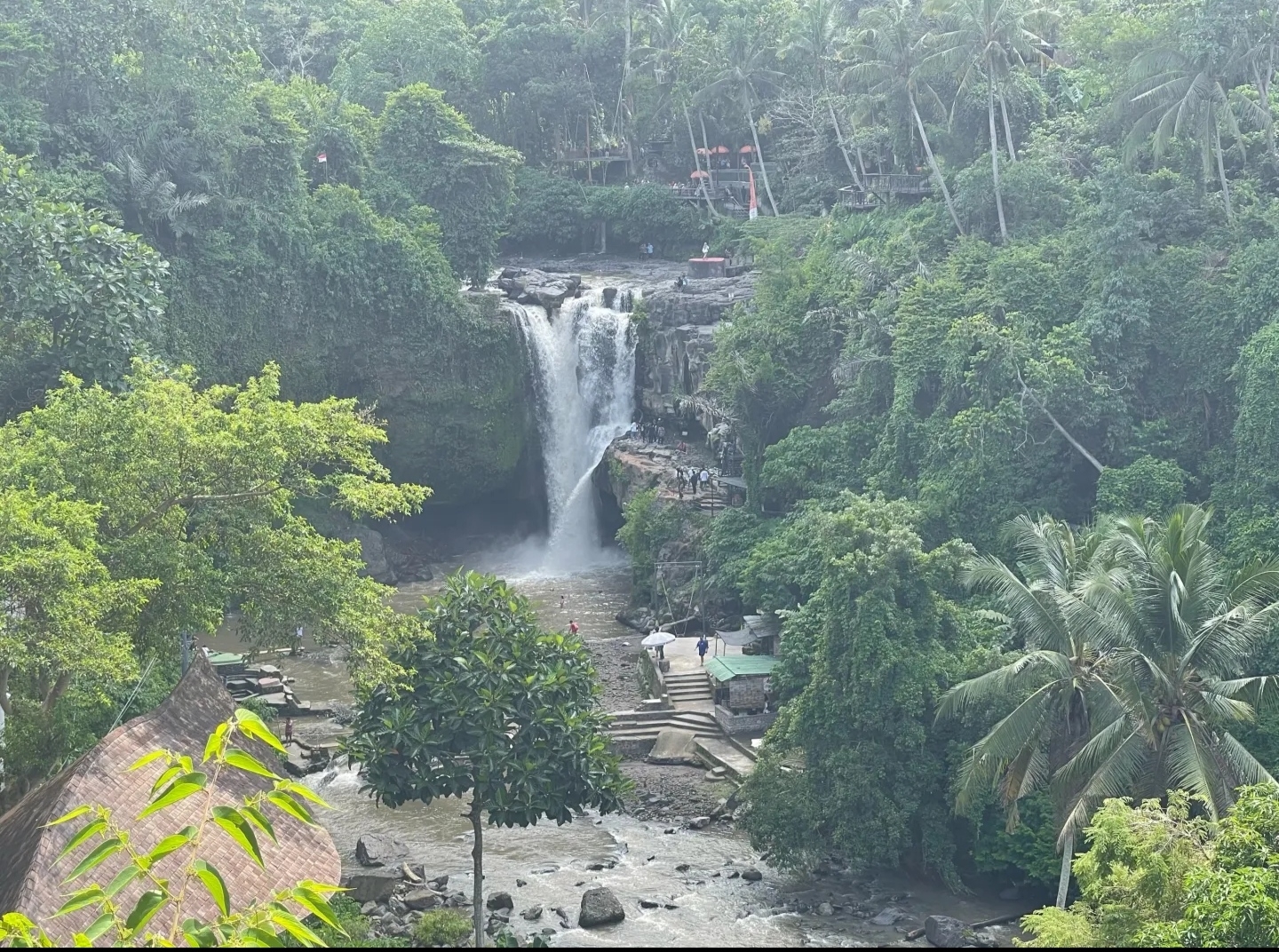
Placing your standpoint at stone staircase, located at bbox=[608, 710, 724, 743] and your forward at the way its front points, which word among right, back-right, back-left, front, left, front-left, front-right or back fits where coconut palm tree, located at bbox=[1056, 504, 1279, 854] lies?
front-left

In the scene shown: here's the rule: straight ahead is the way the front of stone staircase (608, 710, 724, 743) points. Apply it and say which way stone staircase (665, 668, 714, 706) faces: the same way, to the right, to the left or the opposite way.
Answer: the same way

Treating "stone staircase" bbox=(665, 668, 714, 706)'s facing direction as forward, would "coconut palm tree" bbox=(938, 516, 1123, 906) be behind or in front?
in front

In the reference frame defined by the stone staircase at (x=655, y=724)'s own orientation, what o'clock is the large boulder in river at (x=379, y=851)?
The large boulder in river is roughly at 1 o'clock from the stone staircase.

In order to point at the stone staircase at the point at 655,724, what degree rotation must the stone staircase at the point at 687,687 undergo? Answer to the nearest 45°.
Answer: approximately 45° to its right

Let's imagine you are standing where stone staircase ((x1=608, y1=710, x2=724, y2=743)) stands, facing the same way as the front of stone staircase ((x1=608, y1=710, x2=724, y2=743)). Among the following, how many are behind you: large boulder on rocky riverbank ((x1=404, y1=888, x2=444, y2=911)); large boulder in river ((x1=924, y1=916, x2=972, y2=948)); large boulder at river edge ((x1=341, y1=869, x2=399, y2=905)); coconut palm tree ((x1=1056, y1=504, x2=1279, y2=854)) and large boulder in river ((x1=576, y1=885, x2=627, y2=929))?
0

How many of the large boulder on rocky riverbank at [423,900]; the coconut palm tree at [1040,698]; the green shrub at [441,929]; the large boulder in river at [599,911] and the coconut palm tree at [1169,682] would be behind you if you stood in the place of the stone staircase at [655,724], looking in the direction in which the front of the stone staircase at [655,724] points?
0

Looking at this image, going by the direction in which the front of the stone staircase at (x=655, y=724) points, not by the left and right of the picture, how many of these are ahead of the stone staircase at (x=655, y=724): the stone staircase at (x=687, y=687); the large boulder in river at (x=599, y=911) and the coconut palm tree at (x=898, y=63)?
1

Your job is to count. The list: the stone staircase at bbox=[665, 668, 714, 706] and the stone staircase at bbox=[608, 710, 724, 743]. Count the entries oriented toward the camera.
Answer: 2

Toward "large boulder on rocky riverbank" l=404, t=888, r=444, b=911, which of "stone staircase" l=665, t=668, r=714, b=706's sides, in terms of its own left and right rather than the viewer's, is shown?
front

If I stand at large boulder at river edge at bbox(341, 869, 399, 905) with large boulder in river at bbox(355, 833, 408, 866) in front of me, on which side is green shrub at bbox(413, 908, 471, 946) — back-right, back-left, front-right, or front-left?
back-right

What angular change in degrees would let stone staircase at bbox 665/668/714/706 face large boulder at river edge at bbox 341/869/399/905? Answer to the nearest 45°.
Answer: approximately 45° to its right

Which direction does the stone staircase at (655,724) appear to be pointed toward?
toward the camera

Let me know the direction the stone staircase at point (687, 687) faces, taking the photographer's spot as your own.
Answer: facing the viewer

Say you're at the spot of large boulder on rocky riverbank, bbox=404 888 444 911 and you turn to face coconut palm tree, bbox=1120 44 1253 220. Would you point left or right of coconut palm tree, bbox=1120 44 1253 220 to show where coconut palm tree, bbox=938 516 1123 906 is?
right

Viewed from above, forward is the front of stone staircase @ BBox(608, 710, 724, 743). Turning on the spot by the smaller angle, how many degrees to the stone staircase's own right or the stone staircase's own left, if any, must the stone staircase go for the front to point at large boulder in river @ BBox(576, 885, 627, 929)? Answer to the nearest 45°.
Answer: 0° — it already faces it
